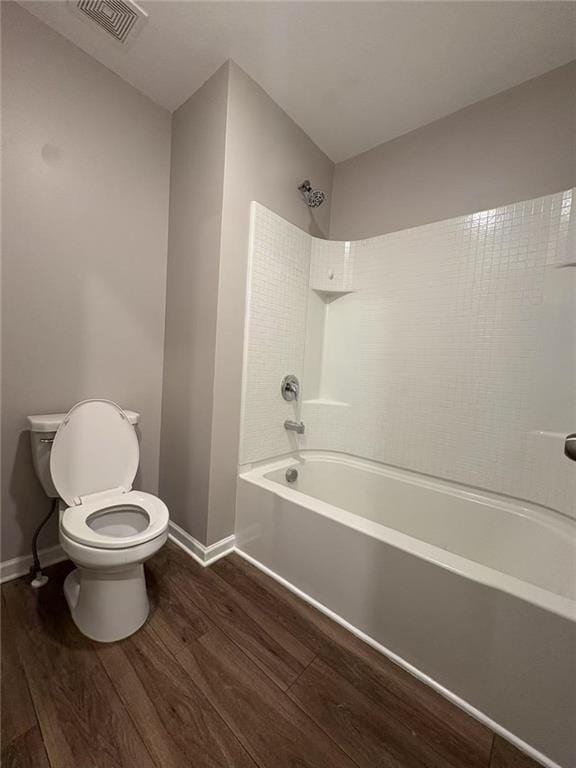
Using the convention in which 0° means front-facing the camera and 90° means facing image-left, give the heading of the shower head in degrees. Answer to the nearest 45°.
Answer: approximately 315°

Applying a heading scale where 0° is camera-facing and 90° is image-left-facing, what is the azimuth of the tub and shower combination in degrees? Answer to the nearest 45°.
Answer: approximately 45°

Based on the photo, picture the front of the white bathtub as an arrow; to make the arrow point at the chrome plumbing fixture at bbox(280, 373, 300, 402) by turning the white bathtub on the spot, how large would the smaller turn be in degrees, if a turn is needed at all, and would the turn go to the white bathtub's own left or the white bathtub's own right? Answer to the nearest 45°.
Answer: approximately 90° to the white bathtub's own right

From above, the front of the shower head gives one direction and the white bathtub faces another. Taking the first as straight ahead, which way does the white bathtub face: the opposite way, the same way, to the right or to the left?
to the right

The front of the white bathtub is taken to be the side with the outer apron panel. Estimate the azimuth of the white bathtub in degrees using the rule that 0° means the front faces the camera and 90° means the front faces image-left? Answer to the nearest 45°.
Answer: approximately 45°
